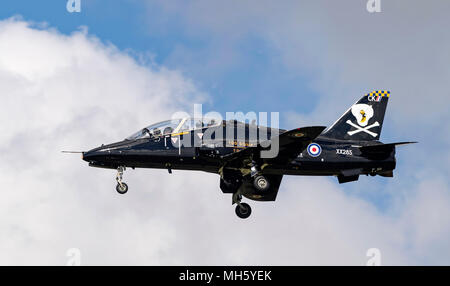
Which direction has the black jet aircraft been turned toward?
to the viewer's left
